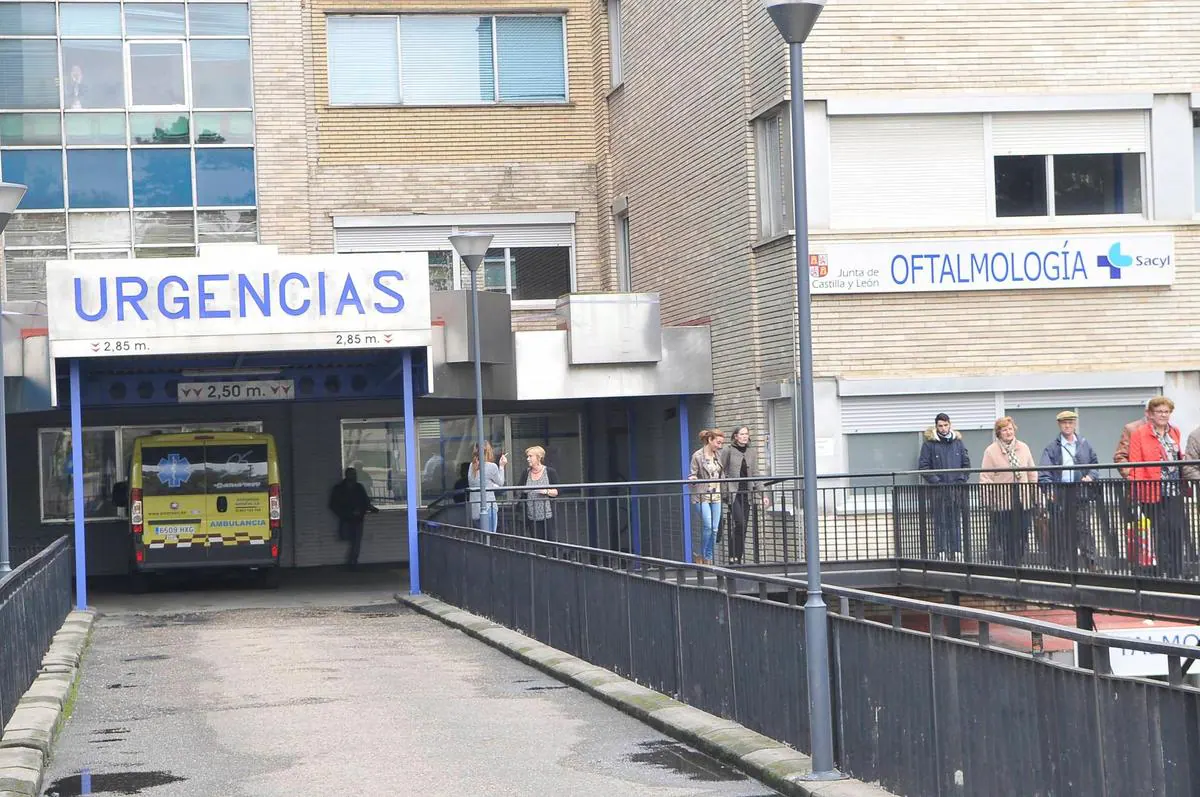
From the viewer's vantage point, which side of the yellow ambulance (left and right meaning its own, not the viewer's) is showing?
back

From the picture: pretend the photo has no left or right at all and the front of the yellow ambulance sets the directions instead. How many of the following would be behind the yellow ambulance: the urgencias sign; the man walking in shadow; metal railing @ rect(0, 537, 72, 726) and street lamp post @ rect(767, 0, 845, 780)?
3

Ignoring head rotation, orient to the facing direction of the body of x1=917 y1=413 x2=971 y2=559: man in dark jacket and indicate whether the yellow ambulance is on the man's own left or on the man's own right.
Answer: on the man's own right

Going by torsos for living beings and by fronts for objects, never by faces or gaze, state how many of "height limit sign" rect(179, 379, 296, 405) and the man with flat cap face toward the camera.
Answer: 2

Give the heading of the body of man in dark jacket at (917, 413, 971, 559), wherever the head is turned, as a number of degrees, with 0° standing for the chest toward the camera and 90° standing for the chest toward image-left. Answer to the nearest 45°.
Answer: approximately 0°

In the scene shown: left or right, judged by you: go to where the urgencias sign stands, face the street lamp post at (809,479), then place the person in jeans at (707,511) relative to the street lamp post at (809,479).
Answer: left

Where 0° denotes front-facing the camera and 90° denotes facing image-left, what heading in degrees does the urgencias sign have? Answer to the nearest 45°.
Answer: approximately 0°

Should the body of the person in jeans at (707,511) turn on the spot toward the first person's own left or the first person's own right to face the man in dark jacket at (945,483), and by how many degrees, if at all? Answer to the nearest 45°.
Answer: approximately 45° to the first person's own left

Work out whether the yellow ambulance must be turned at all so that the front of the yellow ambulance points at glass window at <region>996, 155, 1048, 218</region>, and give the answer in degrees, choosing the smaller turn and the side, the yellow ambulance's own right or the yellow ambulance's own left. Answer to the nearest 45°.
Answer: approximately 135° to the yellow ambulance's own right
